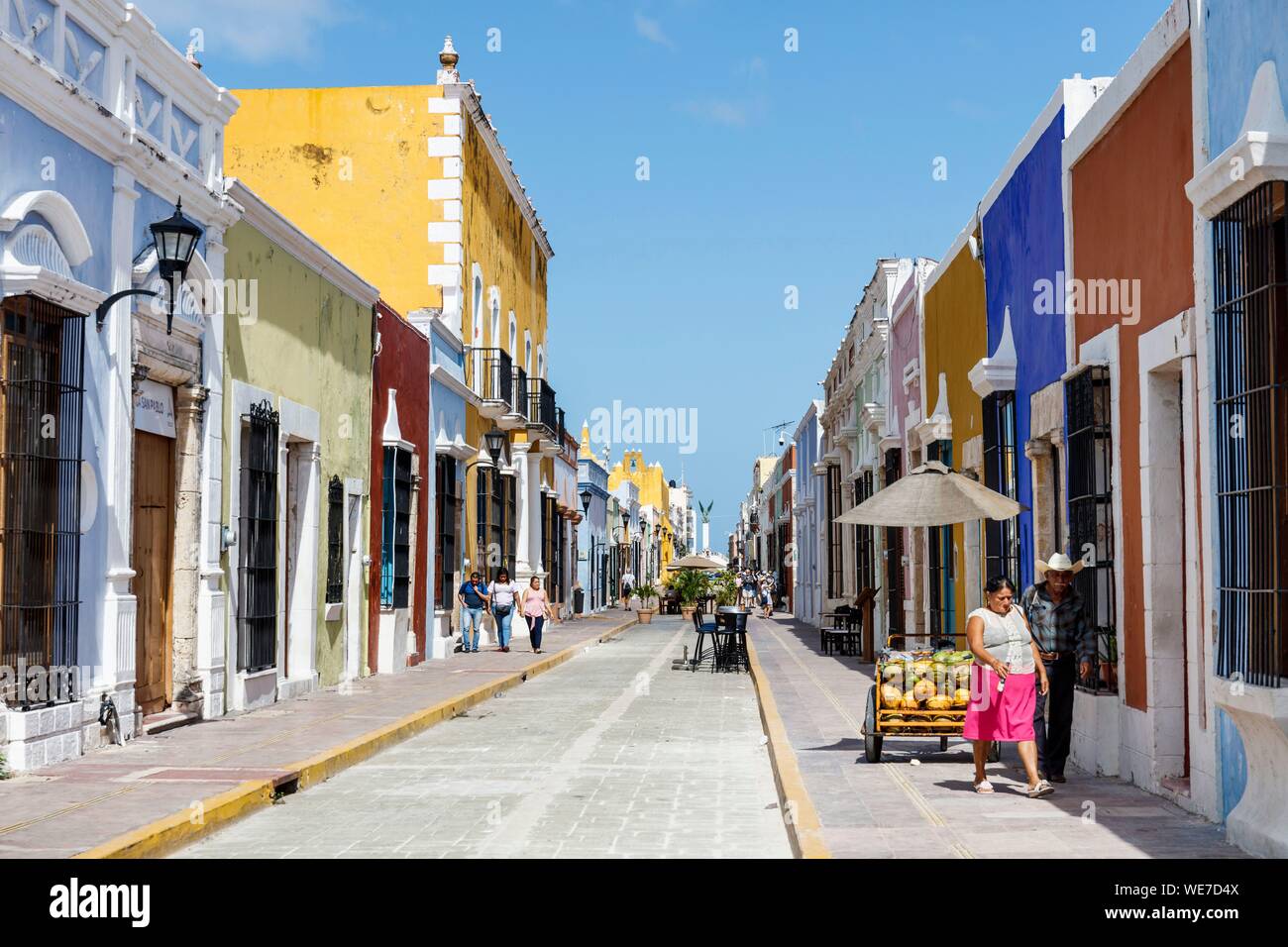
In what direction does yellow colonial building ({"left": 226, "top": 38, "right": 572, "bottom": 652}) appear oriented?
to the viewer's right

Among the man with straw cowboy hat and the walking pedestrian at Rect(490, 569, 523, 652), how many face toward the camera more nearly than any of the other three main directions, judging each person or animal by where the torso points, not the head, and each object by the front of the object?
2

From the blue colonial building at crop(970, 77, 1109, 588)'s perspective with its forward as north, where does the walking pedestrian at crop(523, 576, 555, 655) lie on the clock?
The walking pedestrian is roughly at 2 o'clock from the blue colonial building.

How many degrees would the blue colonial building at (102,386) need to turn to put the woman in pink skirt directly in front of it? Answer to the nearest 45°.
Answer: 0° — it already faces them

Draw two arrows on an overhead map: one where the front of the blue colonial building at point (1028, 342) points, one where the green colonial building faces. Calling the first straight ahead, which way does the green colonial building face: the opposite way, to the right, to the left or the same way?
the opposite way

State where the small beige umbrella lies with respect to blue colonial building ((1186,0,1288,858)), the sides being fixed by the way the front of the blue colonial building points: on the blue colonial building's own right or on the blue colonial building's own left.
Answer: on the blue colonial building's own right

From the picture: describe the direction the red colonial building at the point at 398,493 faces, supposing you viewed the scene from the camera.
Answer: facing to the right of the viewer

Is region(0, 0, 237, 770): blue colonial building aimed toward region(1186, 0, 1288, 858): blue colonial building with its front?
yes

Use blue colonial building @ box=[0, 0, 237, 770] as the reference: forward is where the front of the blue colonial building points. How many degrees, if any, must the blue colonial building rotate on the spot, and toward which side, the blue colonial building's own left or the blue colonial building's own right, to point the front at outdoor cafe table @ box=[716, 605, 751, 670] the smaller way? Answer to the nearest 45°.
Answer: approximately 90° to the blue colonial building's own left
